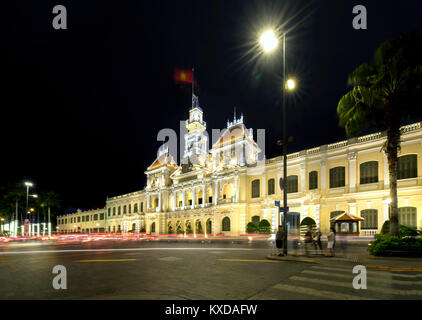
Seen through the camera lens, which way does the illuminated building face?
facing the viewer and to the left of the viewer

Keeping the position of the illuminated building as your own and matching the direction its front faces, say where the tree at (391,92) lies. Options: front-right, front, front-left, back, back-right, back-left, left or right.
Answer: front-left

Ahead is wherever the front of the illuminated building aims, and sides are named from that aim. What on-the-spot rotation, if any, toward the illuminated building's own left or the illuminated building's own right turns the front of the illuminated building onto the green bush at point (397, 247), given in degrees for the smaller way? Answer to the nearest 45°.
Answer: approximately 45° to the illuminated building's own left

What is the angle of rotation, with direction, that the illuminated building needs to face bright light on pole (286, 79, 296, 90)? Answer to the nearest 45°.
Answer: approximately 45° to its left
